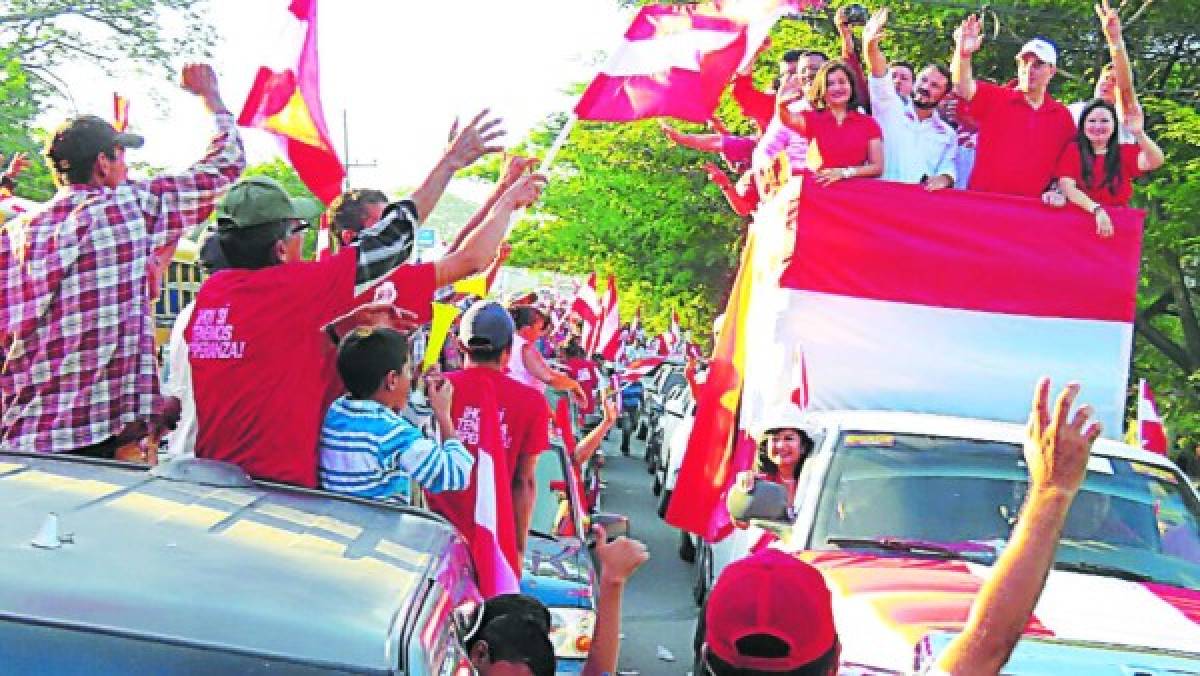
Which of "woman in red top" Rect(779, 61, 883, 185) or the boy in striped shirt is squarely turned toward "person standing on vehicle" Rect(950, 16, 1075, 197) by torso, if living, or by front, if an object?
the boy in striped shirt

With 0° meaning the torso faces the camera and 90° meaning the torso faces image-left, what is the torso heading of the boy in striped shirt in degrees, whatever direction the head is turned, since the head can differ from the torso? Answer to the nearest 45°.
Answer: approximately 225°

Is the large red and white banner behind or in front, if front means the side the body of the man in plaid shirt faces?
in front

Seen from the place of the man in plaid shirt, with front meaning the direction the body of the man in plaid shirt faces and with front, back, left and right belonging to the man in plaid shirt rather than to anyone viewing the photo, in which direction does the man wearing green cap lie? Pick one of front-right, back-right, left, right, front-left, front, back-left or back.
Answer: right

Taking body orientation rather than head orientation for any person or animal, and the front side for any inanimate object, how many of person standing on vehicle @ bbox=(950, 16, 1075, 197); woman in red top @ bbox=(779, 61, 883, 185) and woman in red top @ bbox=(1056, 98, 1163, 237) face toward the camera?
3

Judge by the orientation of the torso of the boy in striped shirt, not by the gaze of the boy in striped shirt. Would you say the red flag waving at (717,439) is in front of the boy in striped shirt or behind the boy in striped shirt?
in front

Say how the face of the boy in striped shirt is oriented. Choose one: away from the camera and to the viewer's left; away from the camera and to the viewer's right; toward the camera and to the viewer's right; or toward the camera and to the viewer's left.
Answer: away from the camera and to the viewer's right

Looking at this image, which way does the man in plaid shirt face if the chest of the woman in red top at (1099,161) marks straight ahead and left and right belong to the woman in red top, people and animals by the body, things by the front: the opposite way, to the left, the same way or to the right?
the opposite way

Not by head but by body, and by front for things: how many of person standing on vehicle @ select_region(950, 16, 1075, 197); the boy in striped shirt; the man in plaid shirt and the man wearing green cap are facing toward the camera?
1

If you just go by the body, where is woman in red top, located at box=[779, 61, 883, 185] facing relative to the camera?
toward the camera

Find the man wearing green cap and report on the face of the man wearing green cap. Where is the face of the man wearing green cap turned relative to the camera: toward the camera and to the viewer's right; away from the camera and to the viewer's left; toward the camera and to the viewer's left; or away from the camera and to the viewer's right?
away from the camera and to the viewer's right

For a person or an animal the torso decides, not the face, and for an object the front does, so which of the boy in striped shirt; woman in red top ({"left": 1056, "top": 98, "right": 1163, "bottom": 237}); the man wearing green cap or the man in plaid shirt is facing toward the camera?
the woman in red top

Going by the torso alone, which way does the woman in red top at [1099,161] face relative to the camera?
toward the camera

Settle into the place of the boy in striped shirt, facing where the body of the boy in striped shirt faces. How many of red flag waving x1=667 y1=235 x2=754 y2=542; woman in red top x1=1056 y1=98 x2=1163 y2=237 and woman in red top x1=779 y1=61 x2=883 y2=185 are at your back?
0

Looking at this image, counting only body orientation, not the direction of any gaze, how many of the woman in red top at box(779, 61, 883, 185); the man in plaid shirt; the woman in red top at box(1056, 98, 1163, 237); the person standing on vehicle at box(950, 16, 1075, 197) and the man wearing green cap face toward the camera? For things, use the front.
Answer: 3

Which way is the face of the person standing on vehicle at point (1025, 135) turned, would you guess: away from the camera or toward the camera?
toward the camera

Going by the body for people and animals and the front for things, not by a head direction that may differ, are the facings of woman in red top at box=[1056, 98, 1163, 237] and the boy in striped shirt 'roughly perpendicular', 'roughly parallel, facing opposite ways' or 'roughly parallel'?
roughly parallel, facing opposite ways

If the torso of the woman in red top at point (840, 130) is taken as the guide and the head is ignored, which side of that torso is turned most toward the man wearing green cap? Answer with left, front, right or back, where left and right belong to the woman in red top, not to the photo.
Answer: front

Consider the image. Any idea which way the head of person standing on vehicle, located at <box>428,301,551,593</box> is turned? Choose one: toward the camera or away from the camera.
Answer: away from the camera

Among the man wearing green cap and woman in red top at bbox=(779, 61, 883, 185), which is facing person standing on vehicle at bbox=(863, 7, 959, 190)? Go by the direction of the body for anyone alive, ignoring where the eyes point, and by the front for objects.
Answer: the man wearing green cap
